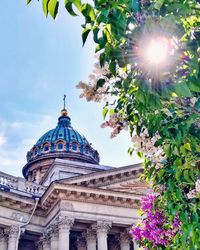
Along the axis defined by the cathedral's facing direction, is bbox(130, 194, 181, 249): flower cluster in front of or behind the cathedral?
in front

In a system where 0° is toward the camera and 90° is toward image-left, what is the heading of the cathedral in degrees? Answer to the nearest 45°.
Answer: approximately 315°

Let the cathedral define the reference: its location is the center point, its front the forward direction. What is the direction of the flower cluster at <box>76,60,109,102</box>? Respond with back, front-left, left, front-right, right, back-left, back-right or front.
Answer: front-right
